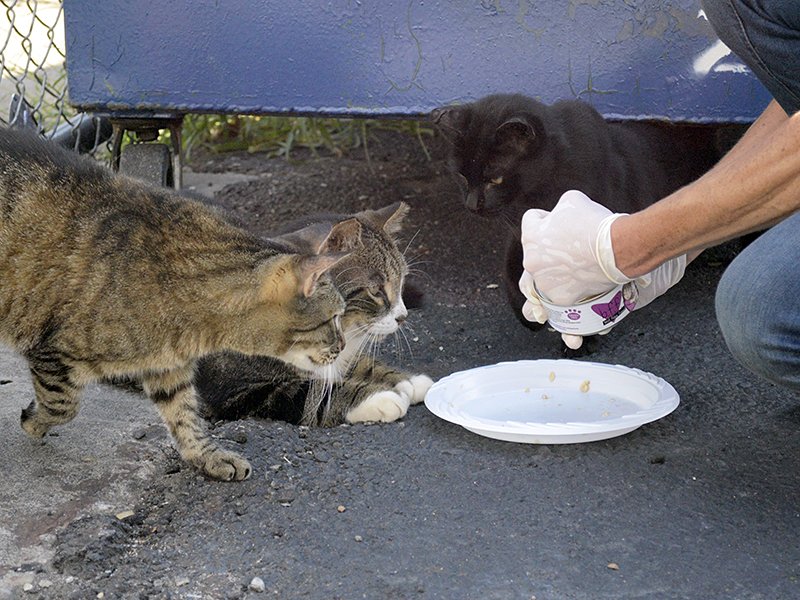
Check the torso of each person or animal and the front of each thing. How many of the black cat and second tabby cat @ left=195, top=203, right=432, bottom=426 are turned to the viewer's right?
1

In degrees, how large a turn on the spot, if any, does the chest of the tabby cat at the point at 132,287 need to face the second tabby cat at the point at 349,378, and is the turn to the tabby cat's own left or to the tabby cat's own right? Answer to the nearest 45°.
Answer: approximately 45° to the tabby cat's own left

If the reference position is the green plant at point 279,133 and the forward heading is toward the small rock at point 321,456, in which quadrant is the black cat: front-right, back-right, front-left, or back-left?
front-left

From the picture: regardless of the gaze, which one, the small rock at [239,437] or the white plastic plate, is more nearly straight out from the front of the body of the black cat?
the small rock

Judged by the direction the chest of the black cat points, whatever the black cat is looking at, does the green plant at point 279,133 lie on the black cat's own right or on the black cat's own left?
on the black cat's own right

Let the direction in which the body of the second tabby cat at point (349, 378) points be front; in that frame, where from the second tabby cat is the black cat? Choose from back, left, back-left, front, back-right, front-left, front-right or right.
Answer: front-left

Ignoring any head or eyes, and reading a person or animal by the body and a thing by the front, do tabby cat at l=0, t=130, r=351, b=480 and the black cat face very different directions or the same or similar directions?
very different directions

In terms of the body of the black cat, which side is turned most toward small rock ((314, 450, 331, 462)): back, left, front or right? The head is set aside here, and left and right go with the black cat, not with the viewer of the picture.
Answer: front

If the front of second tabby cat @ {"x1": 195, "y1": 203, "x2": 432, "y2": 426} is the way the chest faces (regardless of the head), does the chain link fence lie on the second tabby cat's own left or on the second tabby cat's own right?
on the second tabby cat's own left

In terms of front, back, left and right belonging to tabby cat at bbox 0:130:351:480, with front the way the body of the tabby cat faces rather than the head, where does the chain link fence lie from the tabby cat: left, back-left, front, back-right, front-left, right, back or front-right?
left

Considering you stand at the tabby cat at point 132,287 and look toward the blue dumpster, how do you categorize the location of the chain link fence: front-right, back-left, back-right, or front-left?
front-left

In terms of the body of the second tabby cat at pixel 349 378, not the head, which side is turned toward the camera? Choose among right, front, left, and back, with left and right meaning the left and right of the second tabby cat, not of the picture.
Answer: right

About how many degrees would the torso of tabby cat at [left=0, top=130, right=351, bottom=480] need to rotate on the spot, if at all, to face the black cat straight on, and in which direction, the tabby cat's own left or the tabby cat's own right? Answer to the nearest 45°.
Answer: approximately 45° to the tabby cat's own left

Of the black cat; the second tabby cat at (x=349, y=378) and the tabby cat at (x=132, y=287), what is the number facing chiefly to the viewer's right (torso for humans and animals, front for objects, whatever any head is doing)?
2

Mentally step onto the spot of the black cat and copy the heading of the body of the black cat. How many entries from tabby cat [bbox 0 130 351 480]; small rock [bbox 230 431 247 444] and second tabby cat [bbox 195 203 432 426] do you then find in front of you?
3

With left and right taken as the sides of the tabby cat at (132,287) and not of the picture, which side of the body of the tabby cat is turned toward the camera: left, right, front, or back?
right

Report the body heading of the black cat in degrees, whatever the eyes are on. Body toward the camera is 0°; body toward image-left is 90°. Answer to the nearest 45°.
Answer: approximately 45°
